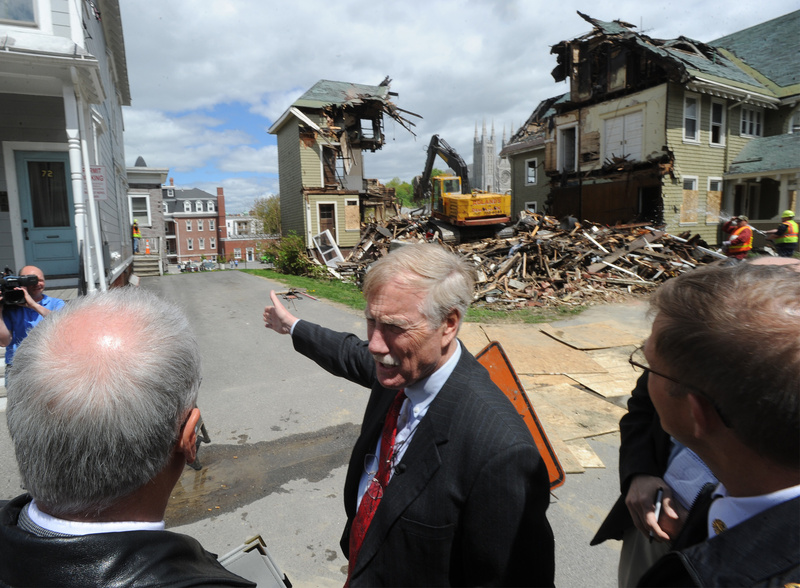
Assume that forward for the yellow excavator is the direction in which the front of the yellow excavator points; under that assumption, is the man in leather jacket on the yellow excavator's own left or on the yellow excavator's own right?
on the yellow excavator's own left

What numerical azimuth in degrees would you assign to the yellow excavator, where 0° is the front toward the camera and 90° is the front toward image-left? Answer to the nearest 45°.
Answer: approximately 135°

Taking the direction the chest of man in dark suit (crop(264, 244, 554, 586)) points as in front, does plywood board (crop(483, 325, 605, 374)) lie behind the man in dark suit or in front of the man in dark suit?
behind

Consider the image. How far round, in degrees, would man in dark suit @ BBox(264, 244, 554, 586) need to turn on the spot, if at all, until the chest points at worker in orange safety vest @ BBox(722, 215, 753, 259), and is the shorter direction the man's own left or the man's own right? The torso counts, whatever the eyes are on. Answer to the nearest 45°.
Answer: approximately 180°

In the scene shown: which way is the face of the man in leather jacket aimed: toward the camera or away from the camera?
away from the camera

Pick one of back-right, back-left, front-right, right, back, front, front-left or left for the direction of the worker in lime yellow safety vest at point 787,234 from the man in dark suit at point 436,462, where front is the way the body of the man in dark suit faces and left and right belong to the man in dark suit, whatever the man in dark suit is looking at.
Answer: back

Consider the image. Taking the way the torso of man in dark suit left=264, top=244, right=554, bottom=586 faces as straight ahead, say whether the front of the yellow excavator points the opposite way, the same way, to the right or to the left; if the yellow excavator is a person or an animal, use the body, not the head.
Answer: to the right

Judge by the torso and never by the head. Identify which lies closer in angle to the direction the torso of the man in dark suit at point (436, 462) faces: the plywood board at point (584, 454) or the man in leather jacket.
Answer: the man in leather jacket

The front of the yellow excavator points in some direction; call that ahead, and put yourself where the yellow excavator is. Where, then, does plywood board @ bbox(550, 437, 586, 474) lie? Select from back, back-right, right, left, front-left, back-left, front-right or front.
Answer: back-left

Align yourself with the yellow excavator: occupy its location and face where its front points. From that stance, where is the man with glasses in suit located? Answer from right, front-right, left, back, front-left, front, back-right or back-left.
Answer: back-left

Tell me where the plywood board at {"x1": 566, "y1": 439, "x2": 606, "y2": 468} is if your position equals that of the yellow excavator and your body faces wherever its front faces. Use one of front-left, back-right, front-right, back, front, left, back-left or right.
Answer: back-left

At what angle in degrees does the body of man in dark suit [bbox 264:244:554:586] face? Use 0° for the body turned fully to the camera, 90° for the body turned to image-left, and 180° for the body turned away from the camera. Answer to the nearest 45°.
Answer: approximately 45°

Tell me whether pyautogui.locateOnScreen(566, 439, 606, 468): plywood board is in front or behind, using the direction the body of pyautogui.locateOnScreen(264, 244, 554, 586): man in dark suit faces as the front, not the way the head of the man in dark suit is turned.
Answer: behind

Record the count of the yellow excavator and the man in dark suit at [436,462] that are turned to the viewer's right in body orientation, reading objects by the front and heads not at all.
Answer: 0
